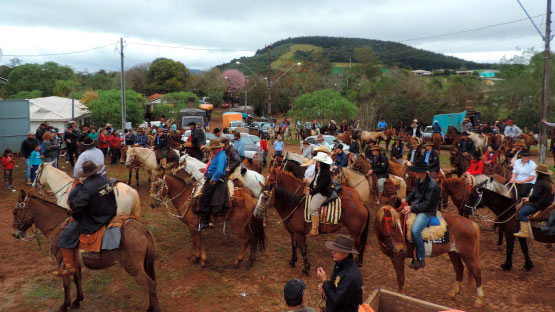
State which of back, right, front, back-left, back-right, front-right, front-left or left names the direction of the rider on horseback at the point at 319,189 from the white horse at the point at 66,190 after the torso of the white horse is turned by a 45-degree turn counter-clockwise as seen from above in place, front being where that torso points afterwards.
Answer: left

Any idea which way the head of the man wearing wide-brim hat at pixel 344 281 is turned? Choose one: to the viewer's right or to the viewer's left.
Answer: to the viewer's left

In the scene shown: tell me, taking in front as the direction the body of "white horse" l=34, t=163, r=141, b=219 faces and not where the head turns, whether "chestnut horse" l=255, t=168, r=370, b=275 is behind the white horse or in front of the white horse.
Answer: behind

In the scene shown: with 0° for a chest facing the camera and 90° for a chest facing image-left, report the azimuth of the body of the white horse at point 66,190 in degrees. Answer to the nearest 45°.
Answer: approximately 90°

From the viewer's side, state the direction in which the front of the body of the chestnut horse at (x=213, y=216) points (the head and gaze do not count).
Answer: to the viewer's left

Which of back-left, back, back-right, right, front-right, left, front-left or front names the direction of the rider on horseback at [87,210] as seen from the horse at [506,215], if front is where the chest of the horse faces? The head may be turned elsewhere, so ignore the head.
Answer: front-left

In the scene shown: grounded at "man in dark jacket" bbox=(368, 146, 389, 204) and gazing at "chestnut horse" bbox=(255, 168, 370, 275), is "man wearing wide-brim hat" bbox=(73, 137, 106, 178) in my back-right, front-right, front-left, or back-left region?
front-right

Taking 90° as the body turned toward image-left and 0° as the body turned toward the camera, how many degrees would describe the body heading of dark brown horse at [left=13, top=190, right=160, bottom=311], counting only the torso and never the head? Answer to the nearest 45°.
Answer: approximately 90°

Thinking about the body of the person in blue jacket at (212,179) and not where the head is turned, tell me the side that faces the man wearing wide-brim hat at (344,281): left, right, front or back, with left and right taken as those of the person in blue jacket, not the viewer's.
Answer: left

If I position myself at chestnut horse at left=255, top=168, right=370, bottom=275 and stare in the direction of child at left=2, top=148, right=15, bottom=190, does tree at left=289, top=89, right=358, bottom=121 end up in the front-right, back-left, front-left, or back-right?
front-right

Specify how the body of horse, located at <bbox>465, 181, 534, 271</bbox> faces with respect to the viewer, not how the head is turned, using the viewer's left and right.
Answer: facing to the left of the viewer

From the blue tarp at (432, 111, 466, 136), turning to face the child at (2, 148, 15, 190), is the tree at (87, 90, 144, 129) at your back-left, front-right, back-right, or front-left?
front-right

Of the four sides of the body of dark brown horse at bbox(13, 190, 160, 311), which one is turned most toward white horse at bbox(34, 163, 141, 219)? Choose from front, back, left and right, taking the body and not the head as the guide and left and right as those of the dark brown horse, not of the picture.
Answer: right
